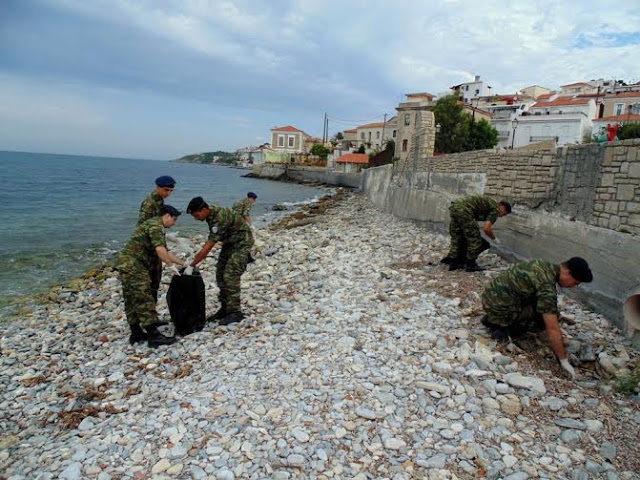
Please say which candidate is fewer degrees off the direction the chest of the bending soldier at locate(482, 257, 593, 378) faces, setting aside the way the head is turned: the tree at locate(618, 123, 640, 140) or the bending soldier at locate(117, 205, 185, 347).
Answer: the tree

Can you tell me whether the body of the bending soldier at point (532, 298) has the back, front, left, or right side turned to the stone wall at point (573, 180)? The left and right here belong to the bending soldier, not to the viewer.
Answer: left

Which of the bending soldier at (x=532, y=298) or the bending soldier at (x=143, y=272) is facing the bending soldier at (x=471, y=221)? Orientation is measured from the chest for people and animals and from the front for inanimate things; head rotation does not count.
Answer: the bending soldier at (x=143, y=272)

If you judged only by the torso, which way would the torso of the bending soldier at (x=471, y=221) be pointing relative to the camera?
to the viewer's right

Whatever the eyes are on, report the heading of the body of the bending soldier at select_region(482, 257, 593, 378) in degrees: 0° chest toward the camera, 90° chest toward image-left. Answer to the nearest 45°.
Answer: approximately 270°

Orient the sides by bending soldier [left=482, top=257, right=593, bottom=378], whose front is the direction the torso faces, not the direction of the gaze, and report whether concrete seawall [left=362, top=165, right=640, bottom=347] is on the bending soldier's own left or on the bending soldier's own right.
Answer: on the bending soldier's own left

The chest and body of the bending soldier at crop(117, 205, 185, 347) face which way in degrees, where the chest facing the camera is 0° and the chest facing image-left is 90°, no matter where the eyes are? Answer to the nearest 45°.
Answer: approximately 270°

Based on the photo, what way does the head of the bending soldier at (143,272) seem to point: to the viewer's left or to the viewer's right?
to the viewer's right

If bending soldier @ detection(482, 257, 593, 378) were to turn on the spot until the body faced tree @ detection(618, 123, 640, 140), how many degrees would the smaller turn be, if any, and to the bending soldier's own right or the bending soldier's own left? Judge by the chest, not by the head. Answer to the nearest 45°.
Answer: approximately 90° to the bending soldier's own left
